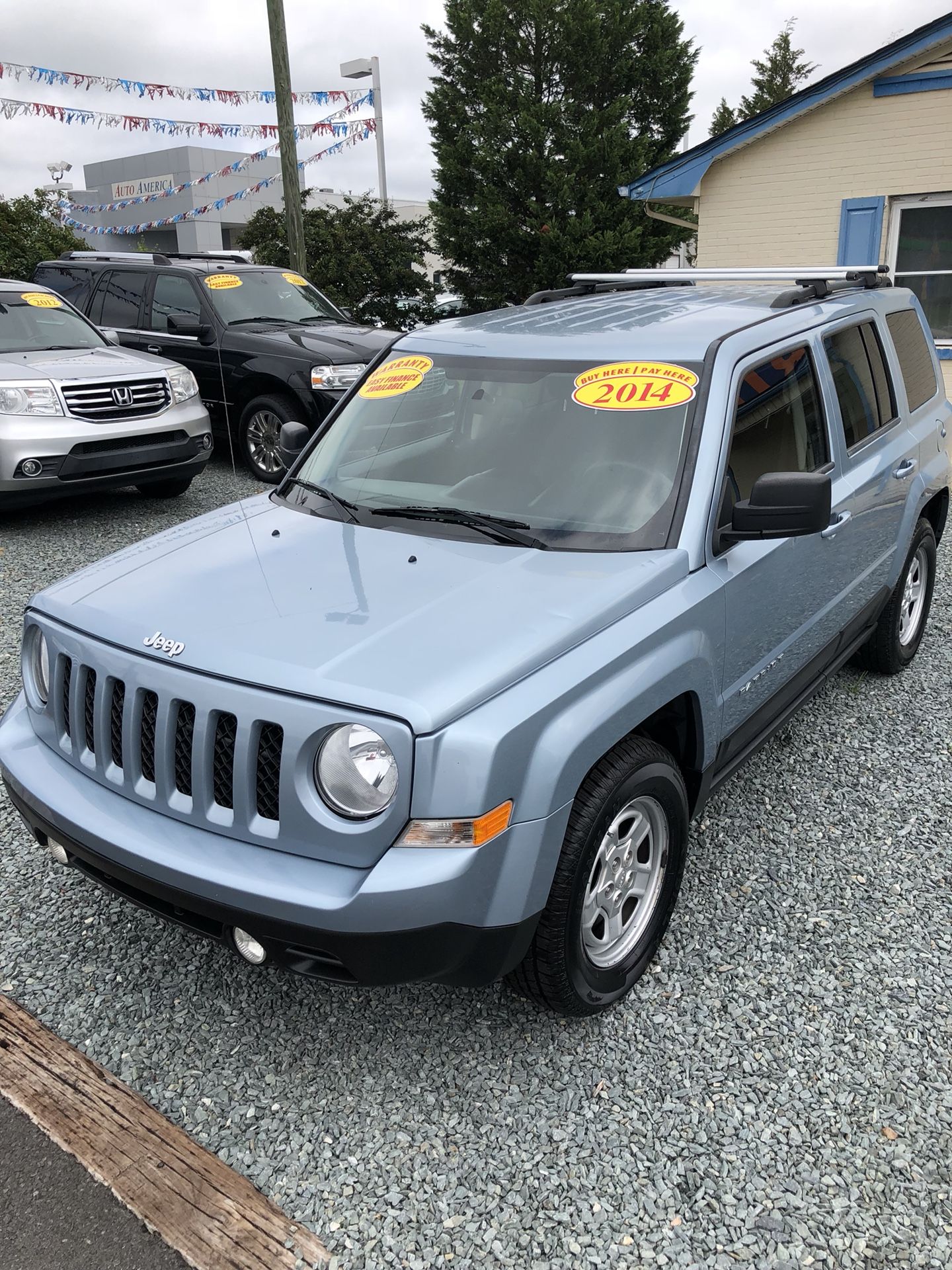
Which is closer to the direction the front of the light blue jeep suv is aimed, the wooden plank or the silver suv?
the wooden plank

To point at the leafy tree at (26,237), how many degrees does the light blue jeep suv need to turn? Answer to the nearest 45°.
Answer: approximately 90° to its right

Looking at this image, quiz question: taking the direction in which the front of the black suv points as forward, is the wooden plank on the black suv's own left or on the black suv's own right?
on the black suv's own right

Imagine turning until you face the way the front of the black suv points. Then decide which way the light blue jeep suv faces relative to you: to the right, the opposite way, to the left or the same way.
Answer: to the right

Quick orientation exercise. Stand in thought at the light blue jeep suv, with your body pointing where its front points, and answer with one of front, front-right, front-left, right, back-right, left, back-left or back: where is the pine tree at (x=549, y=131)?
back-right

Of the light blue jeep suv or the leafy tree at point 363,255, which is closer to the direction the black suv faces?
the light blue jeep suv

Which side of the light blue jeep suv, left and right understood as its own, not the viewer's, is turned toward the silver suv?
right

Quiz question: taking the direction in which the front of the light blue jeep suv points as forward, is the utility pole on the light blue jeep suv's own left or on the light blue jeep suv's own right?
on the light blue jeep suv's own right

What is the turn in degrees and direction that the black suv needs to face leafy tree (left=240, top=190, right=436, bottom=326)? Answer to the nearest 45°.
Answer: approximately 135° to its left

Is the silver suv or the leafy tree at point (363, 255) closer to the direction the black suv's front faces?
the silver suv

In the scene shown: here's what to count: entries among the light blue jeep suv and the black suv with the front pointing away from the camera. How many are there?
0

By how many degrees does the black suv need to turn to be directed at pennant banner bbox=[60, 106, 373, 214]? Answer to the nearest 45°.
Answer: approximately 135° to its left

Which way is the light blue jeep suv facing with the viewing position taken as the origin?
facing the viewer and to the left of the viewer

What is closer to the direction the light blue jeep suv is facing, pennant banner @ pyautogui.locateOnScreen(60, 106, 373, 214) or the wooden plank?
the wooden plank

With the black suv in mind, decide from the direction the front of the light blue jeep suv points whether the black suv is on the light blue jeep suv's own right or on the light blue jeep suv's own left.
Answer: on the light blue jeep suv's own right

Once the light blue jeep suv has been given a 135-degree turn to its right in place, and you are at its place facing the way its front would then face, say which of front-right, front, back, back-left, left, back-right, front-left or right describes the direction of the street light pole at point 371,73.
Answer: front

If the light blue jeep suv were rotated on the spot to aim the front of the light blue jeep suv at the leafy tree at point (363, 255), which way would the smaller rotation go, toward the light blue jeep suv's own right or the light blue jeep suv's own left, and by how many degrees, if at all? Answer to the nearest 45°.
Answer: approximately 135° to the light blue jeep suv's own right

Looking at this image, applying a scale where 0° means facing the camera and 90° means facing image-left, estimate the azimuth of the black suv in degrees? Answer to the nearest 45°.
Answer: approximately 315°
